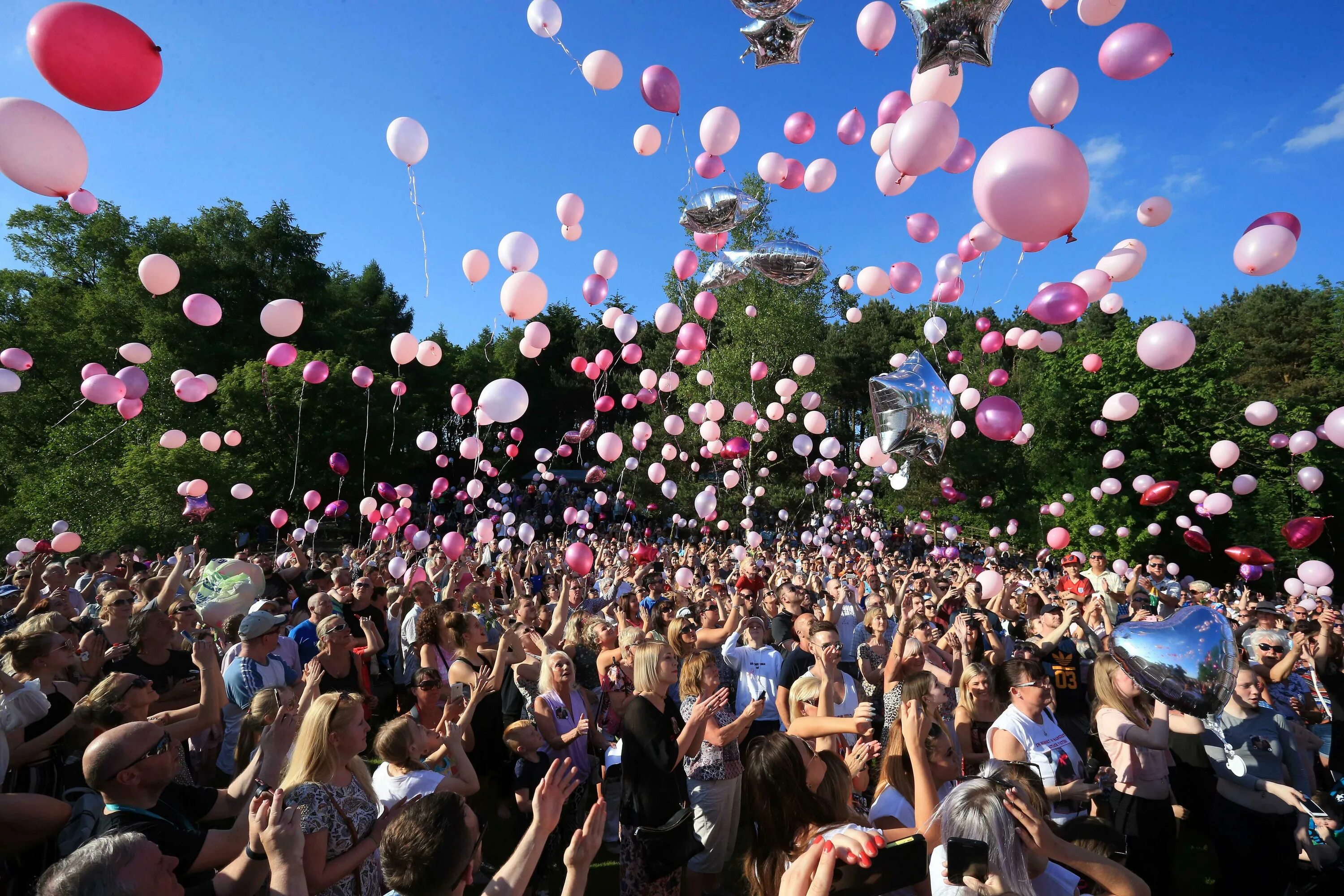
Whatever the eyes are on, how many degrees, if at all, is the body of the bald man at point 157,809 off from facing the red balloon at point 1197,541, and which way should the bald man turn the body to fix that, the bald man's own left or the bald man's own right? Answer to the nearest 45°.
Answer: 0° — they already face it

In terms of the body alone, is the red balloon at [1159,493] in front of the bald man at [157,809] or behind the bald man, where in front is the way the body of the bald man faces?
in front

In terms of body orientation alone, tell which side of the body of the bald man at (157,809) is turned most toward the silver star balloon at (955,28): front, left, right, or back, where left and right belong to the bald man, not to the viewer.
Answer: front

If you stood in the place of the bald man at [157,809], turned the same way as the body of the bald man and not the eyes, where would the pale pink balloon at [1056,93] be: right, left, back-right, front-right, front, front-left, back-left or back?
front

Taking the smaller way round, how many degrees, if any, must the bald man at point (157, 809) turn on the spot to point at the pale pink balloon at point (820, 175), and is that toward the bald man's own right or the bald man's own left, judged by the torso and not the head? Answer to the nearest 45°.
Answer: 0° — they already face it

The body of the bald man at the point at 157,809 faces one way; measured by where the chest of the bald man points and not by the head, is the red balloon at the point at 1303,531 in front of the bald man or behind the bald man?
in front

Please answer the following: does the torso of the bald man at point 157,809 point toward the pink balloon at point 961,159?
yes

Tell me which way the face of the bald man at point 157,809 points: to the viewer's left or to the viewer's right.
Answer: to the viewer's right

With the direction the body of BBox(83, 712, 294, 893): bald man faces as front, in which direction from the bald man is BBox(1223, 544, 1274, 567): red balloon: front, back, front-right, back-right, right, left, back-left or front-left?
front

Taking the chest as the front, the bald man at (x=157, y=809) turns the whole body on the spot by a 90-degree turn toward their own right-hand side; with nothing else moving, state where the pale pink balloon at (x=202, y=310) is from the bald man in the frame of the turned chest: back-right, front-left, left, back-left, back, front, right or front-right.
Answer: back

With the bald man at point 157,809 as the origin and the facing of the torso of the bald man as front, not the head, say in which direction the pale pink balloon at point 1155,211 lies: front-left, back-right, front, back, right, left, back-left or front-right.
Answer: front

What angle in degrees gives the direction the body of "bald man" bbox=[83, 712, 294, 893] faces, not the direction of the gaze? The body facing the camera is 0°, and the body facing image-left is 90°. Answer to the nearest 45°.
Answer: approximately 270°
